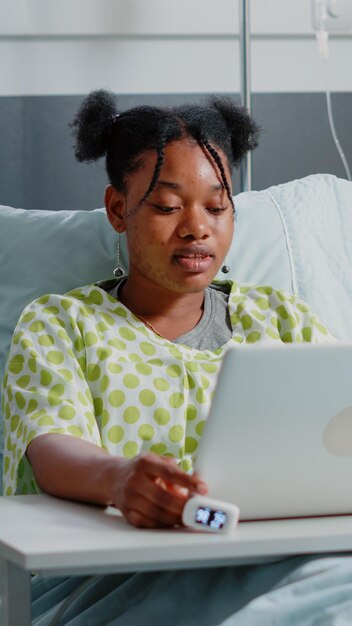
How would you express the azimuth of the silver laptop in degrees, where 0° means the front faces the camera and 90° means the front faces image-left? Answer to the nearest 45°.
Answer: approximately 180°

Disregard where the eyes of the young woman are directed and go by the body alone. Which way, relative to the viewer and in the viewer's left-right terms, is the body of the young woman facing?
facing the viewer and to the right of the viewer

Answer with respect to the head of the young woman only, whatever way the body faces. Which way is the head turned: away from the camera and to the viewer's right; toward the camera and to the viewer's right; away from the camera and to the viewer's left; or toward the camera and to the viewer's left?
toward the camera and to the viewer's right

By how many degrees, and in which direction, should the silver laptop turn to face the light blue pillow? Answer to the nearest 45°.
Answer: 0° — it already faces it

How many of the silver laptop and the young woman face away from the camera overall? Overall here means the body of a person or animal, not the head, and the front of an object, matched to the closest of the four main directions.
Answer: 1
